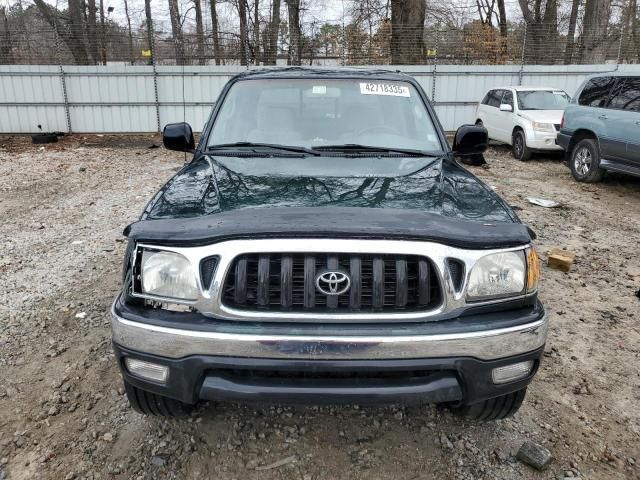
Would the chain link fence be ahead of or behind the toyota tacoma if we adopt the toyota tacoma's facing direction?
behind

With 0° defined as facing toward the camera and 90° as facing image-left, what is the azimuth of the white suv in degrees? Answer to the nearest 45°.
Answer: approximately 315°

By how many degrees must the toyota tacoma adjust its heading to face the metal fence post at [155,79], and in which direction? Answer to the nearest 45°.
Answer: approximately 180°

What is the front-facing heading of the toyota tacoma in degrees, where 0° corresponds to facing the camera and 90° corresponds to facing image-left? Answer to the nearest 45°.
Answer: approximately 0°

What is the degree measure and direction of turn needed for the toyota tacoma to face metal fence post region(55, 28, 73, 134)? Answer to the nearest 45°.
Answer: approximately 135° to its right

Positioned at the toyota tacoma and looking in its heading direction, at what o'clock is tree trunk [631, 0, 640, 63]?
The tree trunk is roughly at 7 o'clock from the toyota tacoma.

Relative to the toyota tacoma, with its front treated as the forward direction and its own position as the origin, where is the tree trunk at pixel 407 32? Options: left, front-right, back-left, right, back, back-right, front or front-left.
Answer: back
